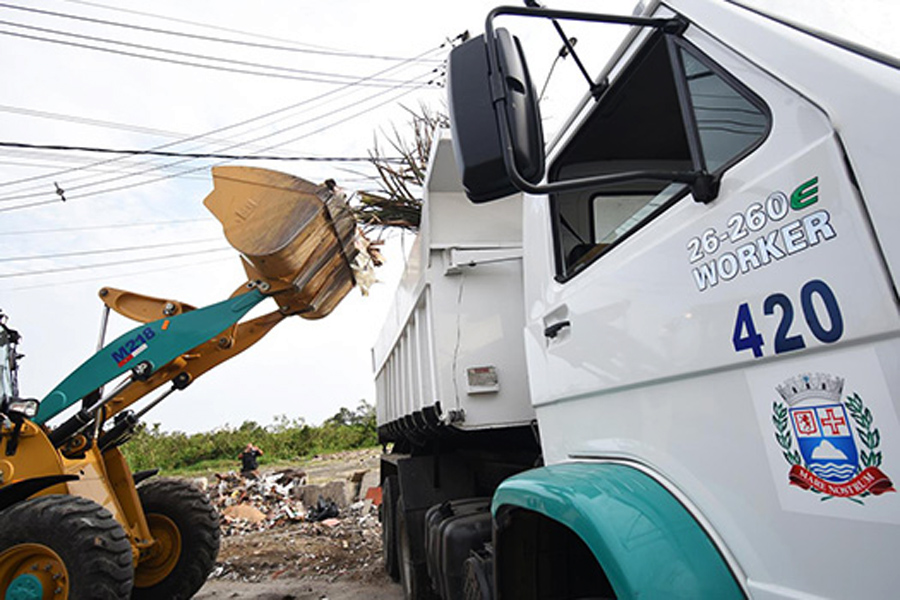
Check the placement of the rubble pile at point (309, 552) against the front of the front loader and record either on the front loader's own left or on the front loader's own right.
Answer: on the front loader's own left

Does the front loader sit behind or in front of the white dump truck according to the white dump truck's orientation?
behind

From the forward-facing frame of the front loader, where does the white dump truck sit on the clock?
The white dump truck is roughly at 1 o'clock from the front loader.

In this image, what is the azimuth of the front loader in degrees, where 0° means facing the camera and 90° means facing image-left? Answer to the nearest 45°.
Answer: approximately 315°

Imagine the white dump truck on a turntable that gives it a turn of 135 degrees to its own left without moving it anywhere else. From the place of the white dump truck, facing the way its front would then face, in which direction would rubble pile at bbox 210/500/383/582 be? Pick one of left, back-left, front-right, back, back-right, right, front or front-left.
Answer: front-left

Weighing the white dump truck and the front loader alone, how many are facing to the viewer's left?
0

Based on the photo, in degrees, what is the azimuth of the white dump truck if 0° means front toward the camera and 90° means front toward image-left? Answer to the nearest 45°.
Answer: approximately 315°
